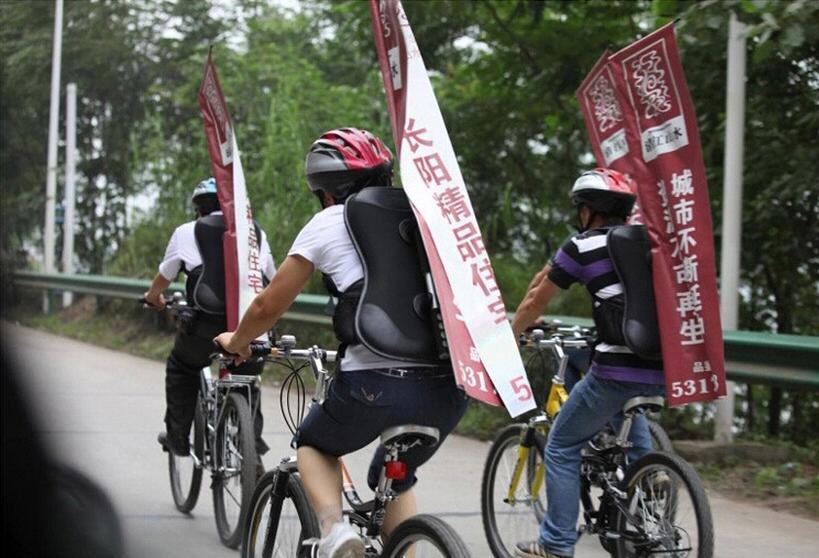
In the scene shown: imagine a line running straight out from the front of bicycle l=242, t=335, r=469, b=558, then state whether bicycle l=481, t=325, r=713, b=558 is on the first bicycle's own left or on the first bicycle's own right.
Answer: on the first bicycle's own right

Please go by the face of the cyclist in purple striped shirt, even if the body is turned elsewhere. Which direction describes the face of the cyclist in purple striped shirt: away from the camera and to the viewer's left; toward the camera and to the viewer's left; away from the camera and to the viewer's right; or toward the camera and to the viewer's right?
away from the camera and to the viewer's left

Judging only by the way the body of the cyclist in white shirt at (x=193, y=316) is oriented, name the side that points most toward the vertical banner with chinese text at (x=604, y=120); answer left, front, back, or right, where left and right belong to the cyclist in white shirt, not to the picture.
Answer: right

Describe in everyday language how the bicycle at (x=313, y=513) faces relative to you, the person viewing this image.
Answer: facing away from the viewer and to the left of the viewer

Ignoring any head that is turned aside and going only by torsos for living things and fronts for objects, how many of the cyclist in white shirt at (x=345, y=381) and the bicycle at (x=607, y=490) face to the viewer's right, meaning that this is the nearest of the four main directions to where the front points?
0

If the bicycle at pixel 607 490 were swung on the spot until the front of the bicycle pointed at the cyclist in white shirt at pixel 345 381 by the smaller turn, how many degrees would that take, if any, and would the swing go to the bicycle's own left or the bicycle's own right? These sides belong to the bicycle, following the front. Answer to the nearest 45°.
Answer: approximately 90° to the bicycle's own left

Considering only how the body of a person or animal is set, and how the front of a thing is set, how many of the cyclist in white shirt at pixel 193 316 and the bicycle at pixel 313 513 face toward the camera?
0

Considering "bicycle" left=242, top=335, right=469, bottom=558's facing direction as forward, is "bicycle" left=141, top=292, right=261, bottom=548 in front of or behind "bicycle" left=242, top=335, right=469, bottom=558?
in front

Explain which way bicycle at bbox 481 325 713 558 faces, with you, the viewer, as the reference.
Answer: facing away from the viewer and to the left of the viewer

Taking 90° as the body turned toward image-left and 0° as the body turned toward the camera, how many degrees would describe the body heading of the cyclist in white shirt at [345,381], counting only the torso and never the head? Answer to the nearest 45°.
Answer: approximately 135°

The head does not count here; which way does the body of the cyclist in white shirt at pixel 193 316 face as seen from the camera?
away from the camera
